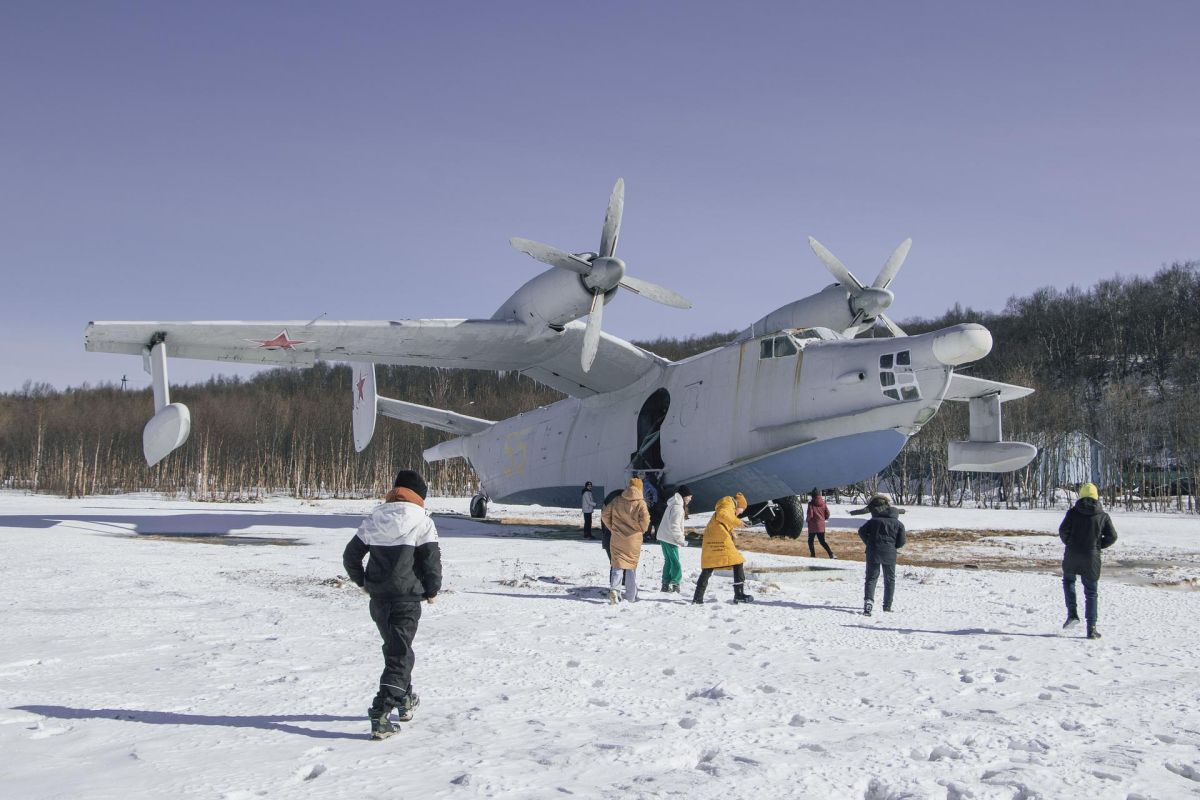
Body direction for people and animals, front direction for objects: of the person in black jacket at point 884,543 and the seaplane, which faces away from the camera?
the person in black jacket

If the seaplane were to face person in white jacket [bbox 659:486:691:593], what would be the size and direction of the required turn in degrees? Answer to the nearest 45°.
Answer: approximately 45° to its right

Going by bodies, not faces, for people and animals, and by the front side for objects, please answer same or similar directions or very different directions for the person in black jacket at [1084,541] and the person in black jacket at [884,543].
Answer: same or similar directions

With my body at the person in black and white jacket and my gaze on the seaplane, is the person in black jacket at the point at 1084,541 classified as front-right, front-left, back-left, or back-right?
front-right

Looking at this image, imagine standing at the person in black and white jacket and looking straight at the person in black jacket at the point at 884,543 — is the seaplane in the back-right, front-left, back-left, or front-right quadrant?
front-left

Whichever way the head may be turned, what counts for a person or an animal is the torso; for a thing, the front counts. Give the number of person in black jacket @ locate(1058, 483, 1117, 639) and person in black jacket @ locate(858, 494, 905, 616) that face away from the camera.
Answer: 2

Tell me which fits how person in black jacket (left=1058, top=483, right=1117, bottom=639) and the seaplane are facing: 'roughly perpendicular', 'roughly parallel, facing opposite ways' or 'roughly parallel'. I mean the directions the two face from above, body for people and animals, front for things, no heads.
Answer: roughly perpendicular

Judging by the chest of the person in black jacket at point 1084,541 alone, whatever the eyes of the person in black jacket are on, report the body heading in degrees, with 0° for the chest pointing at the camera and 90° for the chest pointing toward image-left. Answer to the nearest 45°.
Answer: approximately 180°

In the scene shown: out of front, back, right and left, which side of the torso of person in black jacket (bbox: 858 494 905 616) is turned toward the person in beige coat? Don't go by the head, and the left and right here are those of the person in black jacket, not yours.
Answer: left

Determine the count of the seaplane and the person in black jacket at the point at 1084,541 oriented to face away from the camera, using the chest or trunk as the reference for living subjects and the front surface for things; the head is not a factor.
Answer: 1

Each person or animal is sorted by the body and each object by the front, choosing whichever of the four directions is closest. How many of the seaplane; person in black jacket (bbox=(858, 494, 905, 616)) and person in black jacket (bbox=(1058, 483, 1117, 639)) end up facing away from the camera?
2

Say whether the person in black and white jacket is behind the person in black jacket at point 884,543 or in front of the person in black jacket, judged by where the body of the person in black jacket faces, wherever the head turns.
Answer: behind

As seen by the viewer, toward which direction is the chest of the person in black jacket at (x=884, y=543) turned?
away from the camera

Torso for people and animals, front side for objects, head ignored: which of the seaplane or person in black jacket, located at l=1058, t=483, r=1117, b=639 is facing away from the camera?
the person in black jacket
